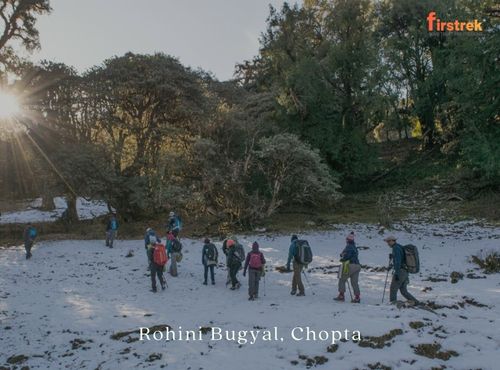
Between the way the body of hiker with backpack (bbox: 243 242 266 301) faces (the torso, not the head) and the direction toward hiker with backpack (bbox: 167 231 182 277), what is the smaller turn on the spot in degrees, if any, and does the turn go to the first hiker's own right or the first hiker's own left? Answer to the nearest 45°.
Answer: approximately 45° to the first hiker's own left

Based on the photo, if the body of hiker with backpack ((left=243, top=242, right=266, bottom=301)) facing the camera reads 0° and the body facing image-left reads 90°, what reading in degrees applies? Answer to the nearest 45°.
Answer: approximately 180°

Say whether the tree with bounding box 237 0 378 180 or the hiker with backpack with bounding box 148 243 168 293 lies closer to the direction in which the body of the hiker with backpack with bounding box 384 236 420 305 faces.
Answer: the hiker with backpack

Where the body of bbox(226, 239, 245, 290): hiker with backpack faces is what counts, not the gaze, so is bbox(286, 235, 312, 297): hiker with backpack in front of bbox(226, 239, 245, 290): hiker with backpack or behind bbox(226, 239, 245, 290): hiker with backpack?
behind

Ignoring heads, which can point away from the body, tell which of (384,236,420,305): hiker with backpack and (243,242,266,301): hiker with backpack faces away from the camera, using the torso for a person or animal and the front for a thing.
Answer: (243,242,266,301): hiker with backpack

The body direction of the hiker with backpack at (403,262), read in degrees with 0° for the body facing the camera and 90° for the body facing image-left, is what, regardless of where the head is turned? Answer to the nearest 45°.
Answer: approximately 90°

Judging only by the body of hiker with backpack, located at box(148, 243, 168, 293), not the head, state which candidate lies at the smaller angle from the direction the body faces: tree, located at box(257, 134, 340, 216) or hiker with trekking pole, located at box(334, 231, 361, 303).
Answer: the tree

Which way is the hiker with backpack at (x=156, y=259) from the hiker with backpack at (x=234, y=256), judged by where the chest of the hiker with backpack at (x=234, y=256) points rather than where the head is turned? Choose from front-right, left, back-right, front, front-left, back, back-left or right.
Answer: front-left

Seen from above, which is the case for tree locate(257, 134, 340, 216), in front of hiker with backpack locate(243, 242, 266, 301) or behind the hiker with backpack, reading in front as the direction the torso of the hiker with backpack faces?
in front

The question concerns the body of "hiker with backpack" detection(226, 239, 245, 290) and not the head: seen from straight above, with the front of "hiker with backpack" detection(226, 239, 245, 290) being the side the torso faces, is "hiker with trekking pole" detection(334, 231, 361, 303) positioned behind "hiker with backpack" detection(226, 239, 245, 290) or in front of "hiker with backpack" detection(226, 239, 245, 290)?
behind

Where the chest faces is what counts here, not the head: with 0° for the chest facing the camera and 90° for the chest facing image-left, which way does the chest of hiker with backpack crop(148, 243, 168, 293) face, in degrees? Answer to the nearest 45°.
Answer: approximately 135°
